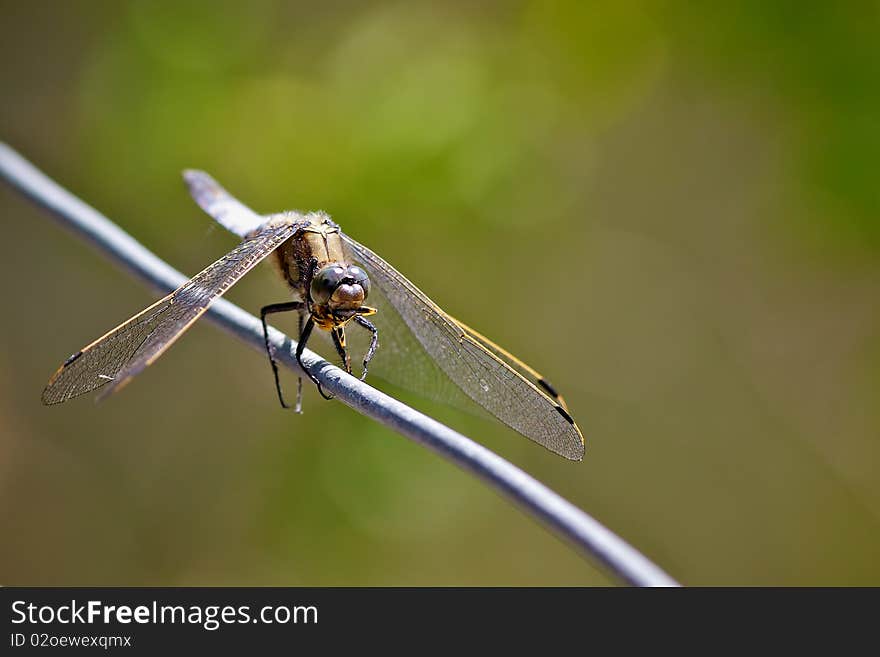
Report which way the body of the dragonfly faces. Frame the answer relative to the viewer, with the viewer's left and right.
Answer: facing the viewer and to the right of the viewer
